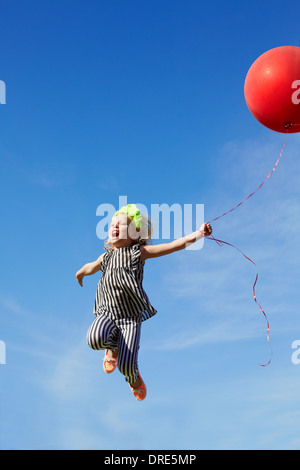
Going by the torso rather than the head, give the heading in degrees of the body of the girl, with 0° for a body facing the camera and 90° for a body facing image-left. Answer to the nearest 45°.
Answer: approximately 45°

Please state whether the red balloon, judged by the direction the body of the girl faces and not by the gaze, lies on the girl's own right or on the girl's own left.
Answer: on the girl's own left
